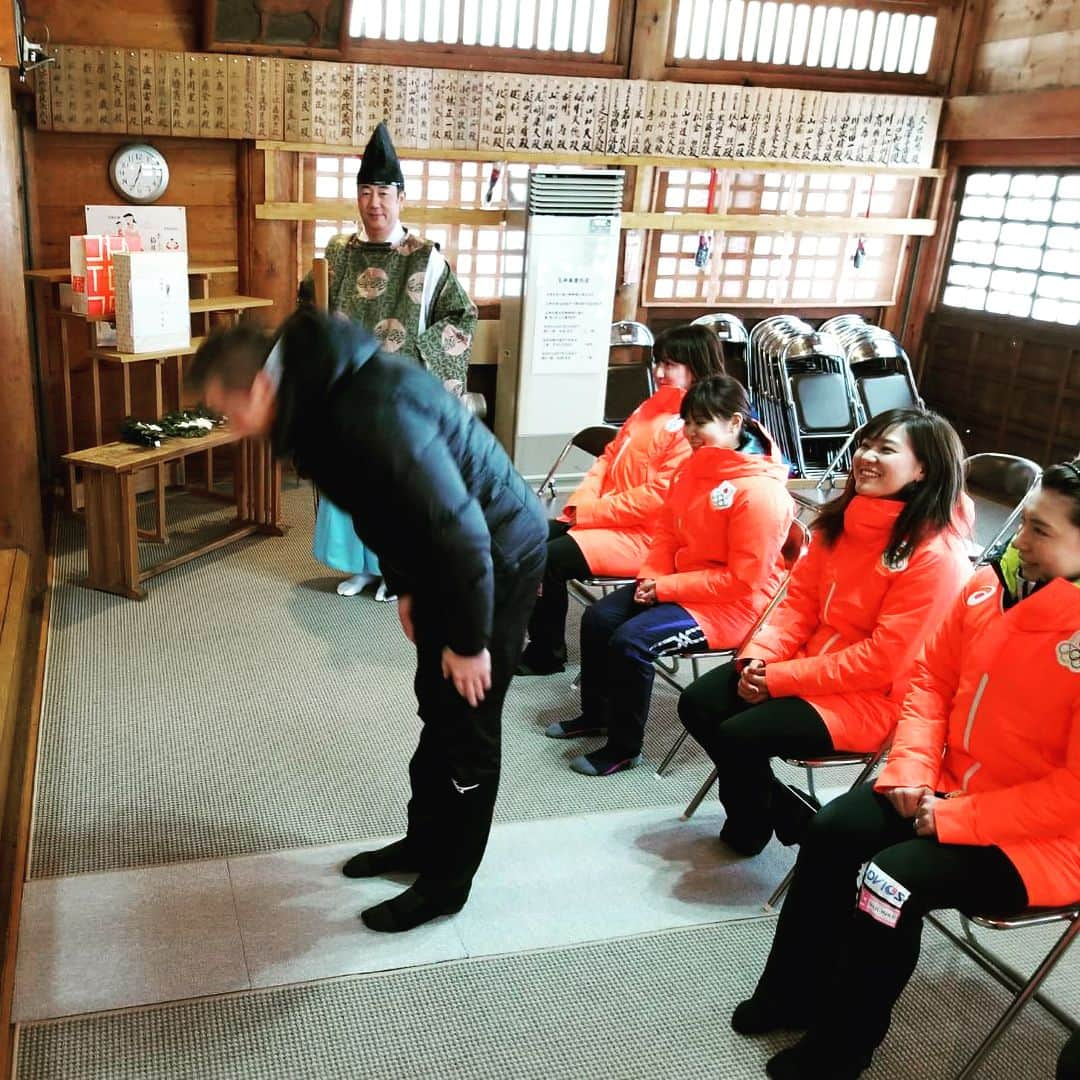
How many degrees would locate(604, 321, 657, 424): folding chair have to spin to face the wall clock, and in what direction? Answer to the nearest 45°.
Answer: approximately 45° to its right

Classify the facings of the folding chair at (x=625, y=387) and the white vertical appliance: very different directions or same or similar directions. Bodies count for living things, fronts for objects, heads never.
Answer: same or similar directions

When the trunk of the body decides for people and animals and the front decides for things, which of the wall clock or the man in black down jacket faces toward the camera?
the wall clock

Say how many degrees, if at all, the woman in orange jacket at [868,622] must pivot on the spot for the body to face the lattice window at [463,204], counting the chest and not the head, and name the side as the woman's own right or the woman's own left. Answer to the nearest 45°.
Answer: approximately 90° to the woman's own right

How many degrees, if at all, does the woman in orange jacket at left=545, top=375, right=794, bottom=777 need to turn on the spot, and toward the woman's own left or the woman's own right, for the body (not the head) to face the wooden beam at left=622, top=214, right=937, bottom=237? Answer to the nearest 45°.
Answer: approximately 135° to the woman's own right

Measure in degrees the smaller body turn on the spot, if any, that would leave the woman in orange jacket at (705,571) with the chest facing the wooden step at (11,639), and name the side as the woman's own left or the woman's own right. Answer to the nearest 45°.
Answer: approximately 45° to the woman's own right

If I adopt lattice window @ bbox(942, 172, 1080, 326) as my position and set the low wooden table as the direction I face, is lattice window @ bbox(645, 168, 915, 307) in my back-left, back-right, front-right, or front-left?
front-right

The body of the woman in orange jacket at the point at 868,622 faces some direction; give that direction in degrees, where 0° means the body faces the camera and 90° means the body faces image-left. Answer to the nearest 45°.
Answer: approximately 45°

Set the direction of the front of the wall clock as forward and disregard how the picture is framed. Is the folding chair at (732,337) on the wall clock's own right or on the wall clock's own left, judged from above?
on the wall clock's own left

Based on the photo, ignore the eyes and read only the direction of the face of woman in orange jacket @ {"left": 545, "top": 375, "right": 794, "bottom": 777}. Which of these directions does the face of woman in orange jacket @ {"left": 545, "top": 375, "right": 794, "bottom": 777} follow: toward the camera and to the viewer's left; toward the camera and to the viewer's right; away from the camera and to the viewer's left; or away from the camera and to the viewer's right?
toward the camera and to the viewer's left

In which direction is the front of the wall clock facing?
toward the camera

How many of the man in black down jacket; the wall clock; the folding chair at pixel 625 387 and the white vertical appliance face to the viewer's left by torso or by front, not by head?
1

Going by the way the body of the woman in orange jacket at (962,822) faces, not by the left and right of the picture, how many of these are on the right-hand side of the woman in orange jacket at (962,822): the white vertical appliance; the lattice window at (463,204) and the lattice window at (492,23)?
3

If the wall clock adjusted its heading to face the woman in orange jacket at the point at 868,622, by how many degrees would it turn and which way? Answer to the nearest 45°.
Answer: approximately 45° to its left

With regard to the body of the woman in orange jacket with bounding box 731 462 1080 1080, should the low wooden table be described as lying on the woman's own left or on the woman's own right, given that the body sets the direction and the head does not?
on the woman's own right

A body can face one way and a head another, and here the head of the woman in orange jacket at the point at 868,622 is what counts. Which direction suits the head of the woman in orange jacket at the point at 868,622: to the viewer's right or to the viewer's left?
to the viewer's left

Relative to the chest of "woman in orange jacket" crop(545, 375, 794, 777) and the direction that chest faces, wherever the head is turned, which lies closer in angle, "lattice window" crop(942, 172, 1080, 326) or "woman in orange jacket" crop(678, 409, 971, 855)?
the woman in orange jacket

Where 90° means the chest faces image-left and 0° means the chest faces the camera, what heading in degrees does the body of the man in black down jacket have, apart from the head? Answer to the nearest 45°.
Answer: approximately 90°

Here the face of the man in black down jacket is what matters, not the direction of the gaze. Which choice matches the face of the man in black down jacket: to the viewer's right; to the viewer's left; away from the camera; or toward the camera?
to the viewer's left
